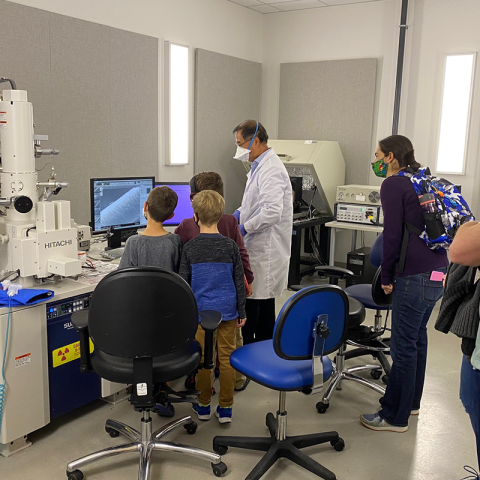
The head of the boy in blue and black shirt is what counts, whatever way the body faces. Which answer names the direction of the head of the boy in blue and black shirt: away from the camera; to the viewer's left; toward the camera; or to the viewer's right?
away from the camera

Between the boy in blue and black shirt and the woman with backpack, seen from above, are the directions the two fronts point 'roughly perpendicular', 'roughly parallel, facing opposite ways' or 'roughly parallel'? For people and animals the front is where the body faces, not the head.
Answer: roughly perpendicular

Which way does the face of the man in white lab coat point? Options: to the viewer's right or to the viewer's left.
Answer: to the viewer's left

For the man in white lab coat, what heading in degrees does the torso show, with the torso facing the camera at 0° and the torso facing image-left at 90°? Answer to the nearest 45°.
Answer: approximately 90°

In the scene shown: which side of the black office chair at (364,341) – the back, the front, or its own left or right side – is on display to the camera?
left

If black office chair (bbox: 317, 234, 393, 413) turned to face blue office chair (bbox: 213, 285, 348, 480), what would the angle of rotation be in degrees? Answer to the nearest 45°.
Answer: approximately 90° to its left

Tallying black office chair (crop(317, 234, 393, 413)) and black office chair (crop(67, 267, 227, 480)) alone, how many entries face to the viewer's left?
1

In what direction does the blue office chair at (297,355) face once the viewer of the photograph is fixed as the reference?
facing away from the viewer and to the left of the viewer

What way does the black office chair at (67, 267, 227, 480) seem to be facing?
away from the camera

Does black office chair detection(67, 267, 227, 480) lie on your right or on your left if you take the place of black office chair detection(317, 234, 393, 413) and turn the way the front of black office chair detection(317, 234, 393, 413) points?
on your left

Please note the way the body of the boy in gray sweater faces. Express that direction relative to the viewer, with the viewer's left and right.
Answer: facing away from the viewer

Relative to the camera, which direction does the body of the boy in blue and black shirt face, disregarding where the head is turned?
away from the camera

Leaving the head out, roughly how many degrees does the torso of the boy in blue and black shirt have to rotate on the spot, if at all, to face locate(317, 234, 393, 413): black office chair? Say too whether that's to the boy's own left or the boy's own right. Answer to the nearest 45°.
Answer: approximately 45° to the boy's own right
